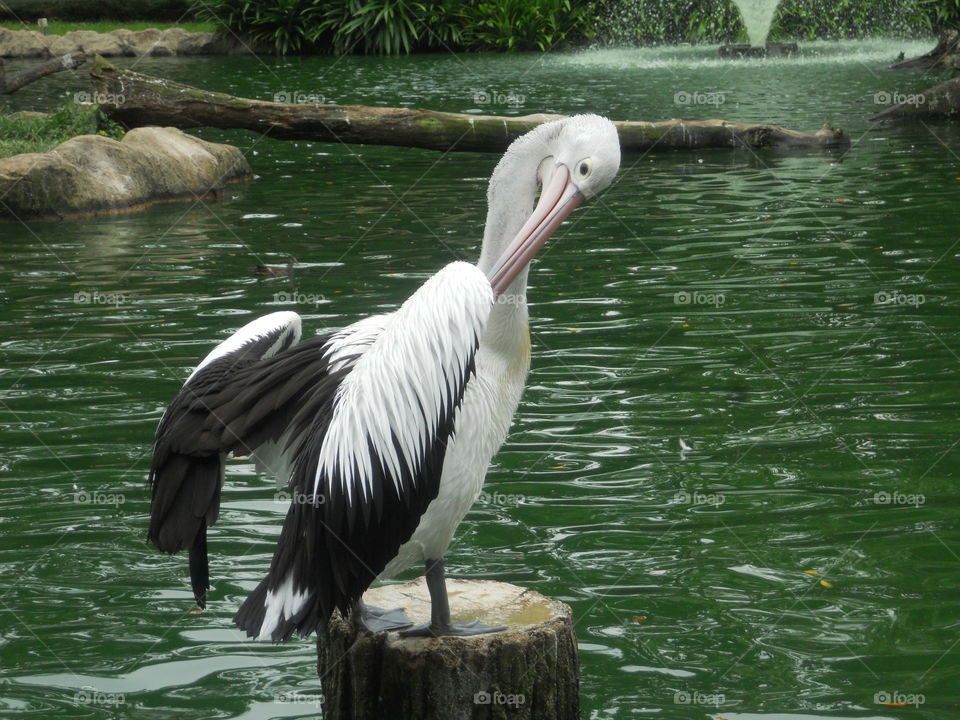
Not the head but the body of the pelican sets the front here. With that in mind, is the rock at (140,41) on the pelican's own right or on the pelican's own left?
on the pelican's own left

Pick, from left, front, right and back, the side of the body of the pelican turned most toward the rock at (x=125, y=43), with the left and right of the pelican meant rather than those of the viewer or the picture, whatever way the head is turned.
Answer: left

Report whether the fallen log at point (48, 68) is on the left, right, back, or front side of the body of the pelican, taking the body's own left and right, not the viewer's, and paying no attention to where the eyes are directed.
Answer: left

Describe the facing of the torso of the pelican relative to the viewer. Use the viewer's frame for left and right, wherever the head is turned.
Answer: facing to the right of the viewer

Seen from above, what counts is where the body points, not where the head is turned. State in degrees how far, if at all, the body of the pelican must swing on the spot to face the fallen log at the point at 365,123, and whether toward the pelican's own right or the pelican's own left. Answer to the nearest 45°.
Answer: approximately 90° to the pelican's own left

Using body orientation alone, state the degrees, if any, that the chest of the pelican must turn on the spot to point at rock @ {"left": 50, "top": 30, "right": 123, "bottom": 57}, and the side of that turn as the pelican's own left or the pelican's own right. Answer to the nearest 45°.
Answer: approximately 90° to the pelican's own left
